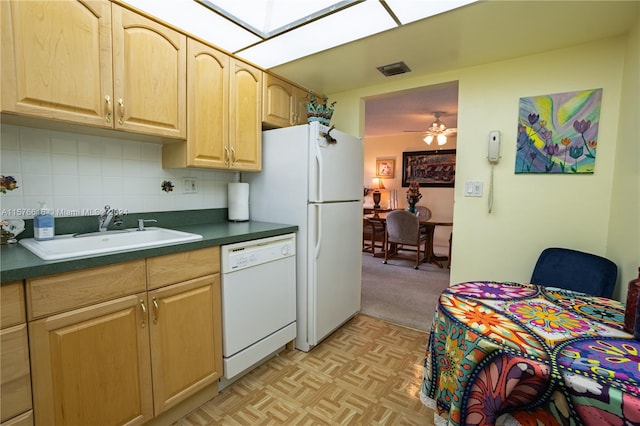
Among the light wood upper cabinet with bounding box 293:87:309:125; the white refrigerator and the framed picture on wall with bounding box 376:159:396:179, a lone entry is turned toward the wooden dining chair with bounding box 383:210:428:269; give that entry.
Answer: the framed picture on wall

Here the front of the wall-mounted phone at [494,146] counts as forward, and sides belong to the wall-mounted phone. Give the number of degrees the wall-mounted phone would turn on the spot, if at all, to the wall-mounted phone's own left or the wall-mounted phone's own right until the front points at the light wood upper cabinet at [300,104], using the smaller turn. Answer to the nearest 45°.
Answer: approximately 90° to the wall-mounted phone's own right

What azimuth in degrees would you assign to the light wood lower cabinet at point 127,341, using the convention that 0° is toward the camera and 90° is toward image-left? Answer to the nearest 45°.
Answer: approximately 315°

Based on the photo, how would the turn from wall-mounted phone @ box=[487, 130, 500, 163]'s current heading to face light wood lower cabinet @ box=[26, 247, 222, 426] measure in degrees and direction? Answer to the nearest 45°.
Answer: approximately 45° to its right

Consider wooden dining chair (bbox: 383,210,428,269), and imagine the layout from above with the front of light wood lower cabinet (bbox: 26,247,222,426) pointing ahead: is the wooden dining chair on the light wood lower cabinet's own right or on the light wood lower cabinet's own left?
on the light wood lower cabinet's own left

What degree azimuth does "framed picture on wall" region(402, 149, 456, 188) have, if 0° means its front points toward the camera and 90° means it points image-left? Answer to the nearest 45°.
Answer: approximately 0°

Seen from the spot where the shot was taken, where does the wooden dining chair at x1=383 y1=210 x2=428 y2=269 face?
facing away from the viewer and to the right of the viewer

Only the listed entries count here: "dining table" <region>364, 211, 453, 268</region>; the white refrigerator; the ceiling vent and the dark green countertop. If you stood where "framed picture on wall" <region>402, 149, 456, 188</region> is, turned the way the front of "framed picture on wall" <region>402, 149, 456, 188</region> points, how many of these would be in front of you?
4

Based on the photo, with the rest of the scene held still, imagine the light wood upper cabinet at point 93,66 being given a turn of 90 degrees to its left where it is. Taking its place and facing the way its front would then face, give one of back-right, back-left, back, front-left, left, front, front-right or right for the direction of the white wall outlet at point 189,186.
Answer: front

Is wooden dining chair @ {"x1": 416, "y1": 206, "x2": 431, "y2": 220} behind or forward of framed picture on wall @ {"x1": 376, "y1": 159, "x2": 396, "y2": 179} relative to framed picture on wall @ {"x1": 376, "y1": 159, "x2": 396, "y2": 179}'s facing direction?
forward

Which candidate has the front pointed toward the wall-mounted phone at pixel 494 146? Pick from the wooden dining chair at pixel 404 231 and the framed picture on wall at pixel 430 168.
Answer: the framed picture on wall

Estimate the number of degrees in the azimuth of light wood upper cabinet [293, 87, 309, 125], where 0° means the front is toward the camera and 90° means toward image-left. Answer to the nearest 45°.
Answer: approximately 315°
